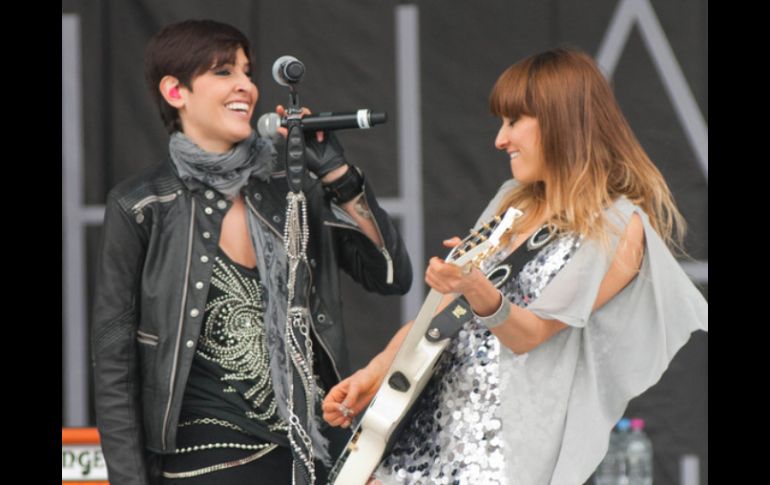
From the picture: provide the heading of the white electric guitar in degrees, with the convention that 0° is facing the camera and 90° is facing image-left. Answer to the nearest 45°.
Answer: approximately 90°

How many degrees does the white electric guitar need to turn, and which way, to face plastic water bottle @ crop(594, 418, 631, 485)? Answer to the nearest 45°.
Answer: approximately 135° to its right
